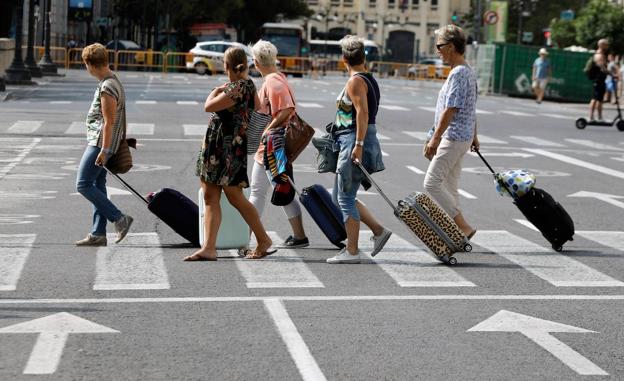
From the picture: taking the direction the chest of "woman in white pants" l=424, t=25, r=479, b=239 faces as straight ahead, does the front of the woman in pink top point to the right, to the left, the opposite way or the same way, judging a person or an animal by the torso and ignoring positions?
the same way

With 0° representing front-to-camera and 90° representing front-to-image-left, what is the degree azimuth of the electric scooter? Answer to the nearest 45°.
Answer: approximately 270°

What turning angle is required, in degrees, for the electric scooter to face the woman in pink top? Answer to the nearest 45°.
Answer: approximately 90° to its right

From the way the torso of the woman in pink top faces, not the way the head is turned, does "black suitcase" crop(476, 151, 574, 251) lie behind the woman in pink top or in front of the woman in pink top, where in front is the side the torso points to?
behind

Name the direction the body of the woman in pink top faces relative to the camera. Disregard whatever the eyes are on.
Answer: to the viewer's left

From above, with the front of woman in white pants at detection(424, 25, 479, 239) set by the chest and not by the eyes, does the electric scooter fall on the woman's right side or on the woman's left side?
on the woman's right side

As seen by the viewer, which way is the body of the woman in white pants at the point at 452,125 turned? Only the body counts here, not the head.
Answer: to the viewer's left

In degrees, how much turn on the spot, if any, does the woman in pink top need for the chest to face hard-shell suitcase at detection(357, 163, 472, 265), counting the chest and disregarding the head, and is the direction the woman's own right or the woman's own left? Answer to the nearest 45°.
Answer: approximately 180°

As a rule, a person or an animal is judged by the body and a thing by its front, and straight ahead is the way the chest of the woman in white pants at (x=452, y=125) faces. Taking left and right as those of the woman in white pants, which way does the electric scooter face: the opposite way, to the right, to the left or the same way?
the opposite way

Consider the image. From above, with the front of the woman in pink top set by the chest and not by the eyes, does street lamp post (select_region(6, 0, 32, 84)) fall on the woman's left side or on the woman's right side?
on the woman's right side

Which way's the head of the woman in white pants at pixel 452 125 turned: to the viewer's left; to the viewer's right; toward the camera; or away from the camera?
to the viewer's left

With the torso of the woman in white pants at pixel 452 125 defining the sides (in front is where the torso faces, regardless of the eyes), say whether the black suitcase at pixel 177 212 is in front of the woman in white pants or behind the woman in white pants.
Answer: in front

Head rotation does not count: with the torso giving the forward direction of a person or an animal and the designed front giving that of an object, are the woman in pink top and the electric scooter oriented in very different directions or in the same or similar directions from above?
very different directions

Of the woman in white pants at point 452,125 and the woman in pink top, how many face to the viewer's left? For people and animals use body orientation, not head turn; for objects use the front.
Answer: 2
